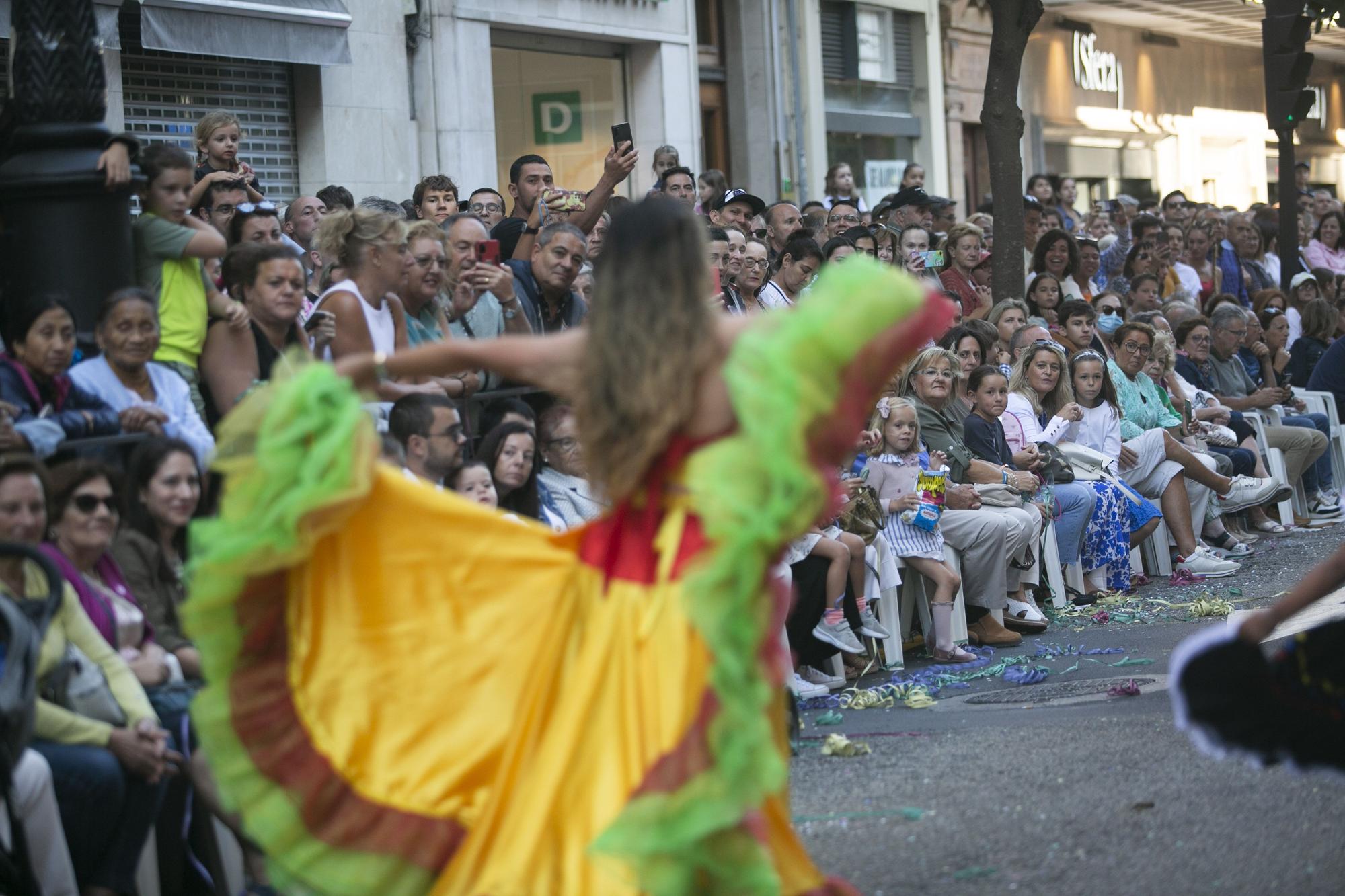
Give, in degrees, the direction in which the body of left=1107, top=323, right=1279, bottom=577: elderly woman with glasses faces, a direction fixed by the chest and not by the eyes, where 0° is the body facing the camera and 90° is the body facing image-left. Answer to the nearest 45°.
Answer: approximately 315°

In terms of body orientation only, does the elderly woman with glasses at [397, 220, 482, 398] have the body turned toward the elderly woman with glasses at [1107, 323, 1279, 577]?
no

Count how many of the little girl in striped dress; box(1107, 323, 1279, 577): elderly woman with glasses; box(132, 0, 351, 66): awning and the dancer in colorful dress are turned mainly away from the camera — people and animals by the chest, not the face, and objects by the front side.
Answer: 1

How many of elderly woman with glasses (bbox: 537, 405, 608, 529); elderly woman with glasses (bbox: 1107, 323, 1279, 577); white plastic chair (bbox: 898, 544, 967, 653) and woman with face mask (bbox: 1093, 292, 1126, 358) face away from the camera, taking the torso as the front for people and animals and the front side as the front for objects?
0

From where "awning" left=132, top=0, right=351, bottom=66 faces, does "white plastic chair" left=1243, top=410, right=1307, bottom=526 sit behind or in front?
in front

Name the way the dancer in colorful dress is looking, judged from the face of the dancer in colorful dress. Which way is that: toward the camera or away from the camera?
away from the camera

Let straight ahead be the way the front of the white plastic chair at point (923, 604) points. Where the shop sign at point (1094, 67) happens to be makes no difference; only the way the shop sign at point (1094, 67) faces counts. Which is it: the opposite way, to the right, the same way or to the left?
the same way

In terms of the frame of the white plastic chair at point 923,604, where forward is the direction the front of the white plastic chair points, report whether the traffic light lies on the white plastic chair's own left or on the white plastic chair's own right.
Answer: on the white plastic chair's own left

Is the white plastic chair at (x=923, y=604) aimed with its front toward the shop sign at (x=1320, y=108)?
no

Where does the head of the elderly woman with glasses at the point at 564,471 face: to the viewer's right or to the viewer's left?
to the viewer's right

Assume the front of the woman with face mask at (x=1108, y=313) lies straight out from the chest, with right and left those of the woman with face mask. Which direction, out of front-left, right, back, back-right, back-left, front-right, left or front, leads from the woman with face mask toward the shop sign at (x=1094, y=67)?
back-left

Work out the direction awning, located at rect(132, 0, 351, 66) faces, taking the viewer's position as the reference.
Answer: facing the viewer and to the right of the viewer

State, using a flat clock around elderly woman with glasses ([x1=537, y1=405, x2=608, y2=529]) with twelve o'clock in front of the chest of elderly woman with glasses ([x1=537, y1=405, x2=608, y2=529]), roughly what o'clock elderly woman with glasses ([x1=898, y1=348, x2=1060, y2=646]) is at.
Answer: elderly woman with glasses ([x1=898, y1=348, x2=1060, y2=646]) is roughly at 9 o'clock from elderly woman with glasses ([x1=537, y1=405, x2=608, y2=529]).

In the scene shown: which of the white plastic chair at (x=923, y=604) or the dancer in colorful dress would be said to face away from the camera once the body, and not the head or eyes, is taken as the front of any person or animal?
the dancer in colorful dress

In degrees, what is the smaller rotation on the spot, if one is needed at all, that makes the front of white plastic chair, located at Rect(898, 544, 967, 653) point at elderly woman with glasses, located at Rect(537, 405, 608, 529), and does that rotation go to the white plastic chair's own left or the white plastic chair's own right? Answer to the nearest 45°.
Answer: approximately 90° to the white plastic chair's own right

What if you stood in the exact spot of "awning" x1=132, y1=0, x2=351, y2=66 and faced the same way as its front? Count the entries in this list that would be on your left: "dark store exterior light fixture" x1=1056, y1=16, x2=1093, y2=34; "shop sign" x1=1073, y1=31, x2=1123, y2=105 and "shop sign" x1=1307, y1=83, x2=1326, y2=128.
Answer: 3

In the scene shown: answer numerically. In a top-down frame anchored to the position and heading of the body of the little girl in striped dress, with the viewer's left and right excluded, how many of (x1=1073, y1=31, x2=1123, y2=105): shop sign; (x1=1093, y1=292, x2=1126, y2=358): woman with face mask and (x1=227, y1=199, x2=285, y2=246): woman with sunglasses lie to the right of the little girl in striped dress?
1

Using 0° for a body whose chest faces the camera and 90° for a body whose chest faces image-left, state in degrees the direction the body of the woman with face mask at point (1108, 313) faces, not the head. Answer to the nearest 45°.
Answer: approximately 315°
